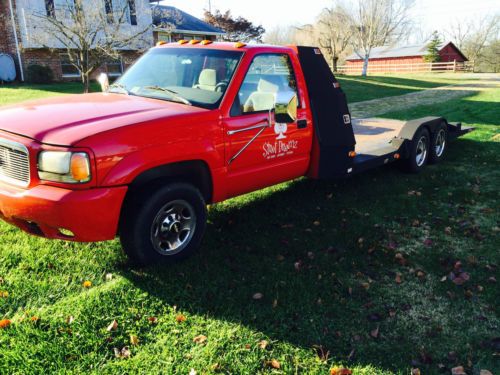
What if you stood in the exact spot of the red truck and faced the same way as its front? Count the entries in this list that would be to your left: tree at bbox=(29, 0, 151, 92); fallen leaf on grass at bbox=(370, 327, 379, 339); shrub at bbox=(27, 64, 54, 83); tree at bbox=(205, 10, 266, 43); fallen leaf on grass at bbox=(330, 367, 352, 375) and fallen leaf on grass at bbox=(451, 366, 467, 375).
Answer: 3

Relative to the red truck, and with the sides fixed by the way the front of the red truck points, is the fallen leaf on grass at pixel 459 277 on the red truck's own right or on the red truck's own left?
on the red truck's own left

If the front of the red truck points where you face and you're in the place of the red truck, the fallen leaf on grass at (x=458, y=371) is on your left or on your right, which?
on your left

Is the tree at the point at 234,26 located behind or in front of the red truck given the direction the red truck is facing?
behind

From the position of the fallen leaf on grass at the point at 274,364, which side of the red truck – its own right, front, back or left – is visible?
left

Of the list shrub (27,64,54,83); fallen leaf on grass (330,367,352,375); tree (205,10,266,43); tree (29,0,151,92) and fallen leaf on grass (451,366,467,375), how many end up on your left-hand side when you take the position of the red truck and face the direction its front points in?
2

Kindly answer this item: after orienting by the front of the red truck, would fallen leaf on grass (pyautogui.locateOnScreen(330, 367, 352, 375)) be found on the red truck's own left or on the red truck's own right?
on the red truck's own left

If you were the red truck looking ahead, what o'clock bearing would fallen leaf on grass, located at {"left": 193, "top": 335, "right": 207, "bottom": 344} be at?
The fallen leaf on grass is roughly at 10 o'clock from the red truck.

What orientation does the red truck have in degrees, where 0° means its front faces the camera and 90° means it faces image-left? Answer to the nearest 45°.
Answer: approximately 45°

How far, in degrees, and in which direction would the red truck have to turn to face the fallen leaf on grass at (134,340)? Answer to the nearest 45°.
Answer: approximately 45° to its left

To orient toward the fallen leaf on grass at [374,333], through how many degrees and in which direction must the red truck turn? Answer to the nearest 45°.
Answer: approximately 90° to its left
